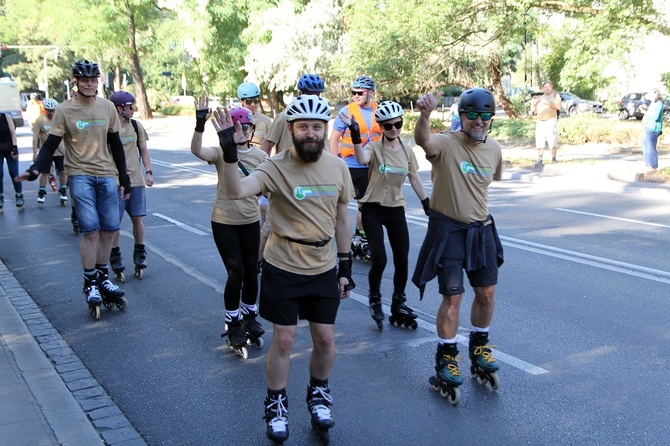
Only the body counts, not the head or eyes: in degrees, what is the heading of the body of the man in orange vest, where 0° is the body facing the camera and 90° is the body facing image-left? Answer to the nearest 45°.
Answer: approximately 0°

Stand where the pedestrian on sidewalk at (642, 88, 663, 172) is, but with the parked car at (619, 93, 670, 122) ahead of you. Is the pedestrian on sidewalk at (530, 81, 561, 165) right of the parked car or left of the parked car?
left

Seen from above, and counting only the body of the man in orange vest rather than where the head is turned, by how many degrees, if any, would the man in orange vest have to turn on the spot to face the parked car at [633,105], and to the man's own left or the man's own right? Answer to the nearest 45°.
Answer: approximately 135° to the man's own left

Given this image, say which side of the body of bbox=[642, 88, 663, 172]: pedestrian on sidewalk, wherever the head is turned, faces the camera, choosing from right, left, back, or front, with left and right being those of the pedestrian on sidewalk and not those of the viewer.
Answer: left

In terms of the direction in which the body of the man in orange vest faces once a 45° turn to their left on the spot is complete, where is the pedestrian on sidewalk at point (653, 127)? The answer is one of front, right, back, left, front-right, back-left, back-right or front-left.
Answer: left

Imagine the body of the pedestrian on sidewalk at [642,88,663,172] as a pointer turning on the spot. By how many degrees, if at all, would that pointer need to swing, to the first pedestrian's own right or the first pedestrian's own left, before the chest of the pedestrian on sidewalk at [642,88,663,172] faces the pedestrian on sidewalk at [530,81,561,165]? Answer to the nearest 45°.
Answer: approximately 45° to the first pedestrian's own right

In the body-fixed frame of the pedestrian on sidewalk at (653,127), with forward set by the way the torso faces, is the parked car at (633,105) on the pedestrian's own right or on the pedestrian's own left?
on the pedestrian's own right
